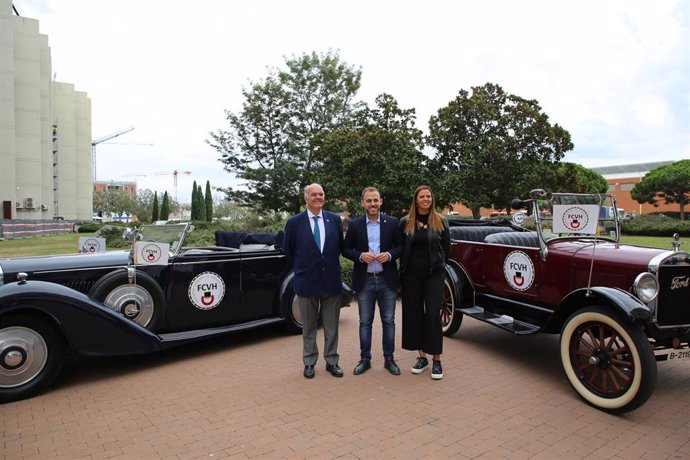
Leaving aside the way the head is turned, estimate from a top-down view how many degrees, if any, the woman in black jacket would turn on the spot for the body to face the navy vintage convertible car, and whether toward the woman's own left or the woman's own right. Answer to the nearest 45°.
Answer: approximately 90° to the woman's own right

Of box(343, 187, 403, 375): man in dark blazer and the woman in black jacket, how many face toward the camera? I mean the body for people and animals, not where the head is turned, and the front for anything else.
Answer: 2

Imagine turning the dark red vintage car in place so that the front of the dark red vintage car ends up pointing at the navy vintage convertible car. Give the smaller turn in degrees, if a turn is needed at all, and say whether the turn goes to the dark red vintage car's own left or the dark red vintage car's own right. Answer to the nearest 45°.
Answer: approximately 135° to the dark red vintage car's own right

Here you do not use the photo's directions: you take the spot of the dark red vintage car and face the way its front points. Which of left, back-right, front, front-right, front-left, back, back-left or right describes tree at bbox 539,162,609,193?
back-left

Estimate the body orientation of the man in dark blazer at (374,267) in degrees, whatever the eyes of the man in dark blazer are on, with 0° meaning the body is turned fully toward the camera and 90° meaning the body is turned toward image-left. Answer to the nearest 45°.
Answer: approximately 0°

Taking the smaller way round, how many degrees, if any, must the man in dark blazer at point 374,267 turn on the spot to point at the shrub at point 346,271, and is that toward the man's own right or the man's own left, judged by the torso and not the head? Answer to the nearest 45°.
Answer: approximately 180°

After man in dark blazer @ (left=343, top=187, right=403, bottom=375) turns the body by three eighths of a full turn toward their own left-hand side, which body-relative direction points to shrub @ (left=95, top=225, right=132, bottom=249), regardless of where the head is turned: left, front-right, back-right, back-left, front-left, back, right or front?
left

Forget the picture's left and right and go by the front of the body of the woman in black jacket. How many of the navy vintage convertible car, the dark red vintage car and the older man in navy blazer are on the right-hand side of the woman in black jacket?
2

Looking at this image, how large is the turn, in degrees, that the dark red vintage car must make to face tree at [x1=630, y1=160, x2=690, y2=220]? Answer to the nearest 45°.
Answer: approximately 135° to its left

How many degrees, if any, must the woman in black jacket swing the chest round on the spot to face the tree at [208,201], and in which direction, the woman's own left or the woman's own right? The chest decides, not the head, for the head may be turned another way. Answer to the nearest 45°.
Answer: approximately 135° to the woman's own right
